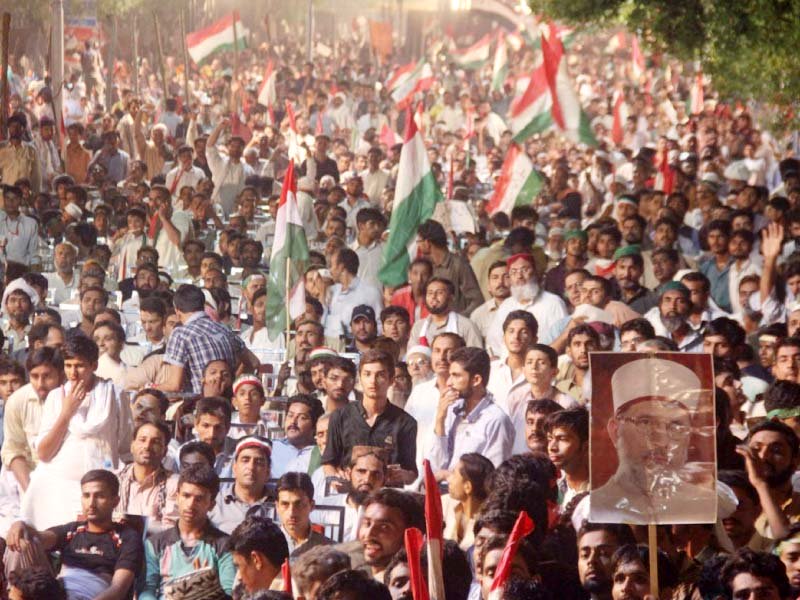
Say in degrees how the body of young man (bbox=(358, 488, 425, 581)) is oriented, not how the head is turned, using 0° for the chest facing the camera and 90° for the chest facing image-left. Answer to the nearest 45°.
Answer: approximately 45°

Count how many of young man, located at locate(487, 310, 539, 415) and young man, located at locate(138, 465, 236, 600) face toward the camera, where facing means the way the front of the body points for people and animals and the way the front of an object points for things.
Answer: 2

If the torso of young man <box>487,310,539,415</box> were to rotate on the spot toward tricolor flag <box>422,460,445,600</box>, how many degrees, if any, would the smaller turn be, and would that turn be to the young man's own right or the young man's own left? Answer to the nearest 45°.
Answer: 0° — they already face it

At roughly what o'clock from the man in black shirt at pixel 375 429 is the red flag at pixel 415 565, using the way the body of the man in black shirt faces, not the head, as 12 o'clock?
The red flag is roughly at 12 o'clock from the man in black shirt.
